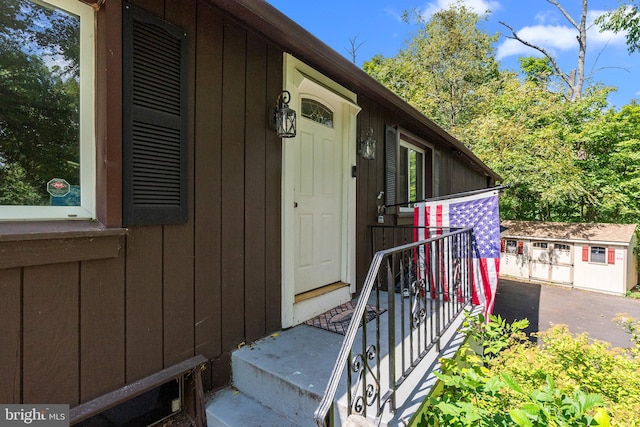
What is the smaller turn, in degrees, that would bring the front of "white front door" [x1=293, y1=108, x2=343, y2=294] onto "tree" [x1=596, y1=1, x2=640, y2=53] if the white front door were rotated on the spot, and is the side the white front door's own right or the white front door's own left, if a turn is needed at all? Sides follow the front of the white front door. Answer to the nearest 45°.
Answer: approximately 90° to the white front door's own left

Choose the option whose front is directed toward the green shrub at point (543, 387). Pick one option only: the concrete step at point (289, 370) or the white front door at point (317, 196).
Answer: the white front door

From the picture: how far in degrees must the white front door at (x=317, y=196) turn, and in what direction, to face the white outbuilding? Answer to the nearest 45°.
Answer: approximately 90° to its left

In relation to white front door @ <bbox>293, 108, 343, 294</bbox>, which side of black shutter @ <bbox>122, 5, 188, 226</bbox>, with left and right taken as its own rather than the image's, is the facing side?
left

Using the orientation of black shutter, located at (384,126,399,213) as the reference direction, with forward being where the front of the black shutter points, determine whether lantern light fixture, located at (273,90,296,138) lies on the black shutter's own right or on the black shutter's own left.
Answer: on the black shutter's own right

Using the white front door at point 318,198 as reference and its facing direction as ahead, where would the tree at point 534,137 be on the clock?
The tree is roughly at 9 o'clock from the white front door.
